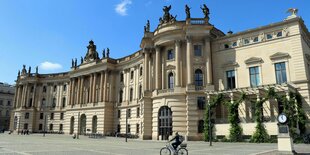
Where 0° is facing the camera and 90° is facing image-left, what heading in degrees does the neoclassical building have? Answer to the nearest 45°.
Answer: approximately 45°

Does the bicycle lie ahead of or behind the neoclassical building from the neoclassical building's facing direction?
ahead
